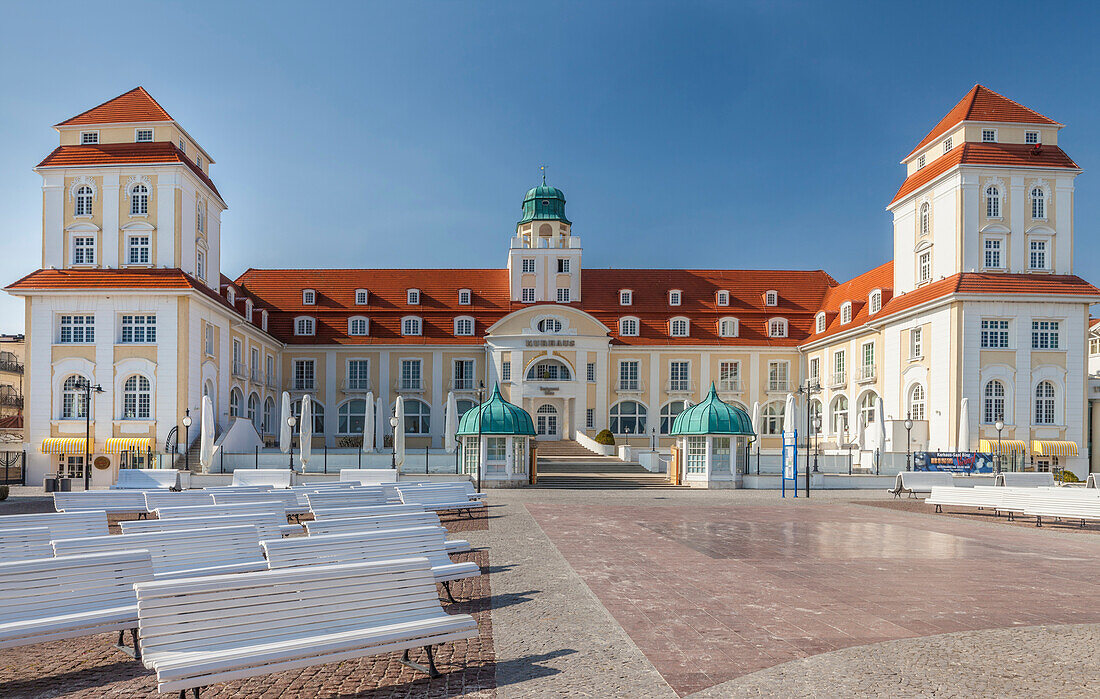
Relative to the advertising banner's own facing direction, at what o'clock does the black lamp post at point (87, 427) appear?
The black lamp post is roughly at 2 o'clock from the advertising banner.

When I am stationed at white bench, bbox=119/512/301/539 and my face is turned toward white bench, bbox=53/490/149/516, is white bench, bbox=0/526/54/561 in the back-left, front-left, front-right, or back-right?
back-left

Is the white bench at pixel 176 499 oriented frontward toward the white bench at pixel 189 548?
yes

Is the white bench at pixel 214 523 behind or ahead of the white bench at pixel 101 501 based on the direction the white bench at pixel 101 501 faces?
ahead

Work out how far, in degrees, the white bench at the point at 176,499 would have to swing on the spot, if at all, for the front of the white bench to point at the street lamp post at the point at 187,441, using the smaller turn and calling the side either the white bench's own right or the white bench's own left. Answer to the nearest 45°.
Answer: approximately 180°

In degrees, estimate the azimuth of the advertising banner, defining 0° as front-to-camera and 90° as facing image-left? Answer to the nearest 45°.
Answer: approximately 0°
